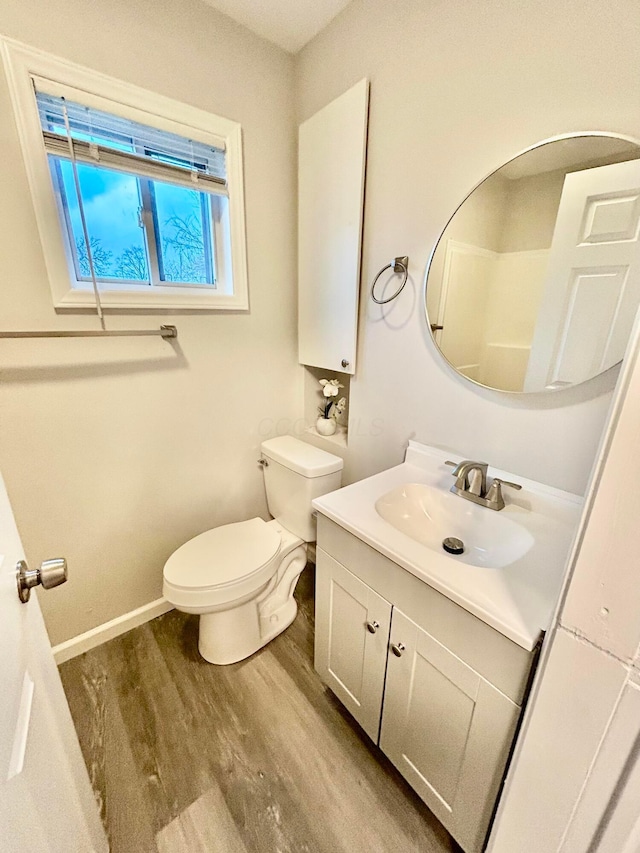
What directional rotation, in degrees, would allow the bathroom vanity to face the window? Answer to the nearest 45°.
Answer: approximately 45° to its right

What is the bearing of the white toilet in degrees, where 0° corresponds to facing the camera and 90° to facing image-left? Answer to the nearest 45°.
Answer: approximately 45°

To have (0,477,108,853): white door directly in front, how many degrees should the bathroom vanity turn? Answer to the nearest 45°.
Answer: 0° — it already faces it

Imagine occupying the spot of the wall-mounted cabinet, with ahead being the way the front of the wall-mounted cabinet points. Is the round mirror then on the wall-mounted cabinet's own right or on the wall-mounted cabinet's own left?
on the wall-mounted cabinet's own left

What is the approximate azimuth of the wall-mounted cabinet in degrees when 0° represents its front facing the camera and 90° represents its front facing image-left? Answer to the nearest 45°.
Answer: approximately 45°

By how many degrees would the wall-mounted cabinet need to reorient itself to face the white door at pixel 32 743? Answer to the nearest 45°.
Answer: approximately 45° to its left

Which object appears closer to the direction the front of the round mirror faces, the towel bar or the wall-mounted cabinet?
the towel bar

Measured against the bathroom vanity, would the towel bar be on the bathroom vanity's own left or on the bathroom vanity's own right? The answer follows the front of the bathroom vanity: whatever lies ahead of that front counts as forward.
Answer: on the bathroom vanity's own right
